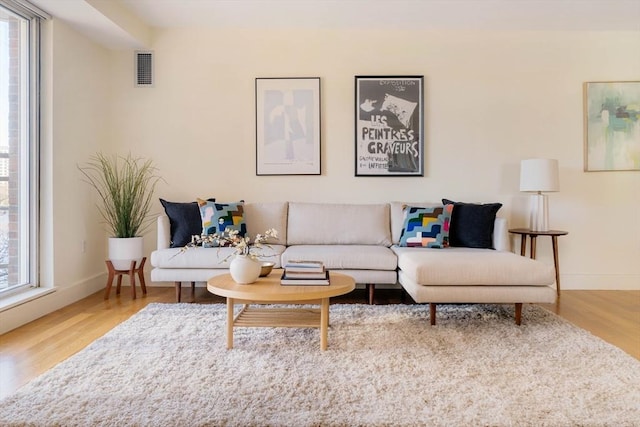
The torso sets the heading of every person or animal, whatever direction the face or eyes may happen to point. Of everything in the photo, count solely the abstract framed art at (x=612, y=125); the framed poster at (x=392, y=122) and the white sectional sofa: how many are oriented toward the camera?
3

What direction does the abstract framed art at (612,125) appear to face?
toward the camera

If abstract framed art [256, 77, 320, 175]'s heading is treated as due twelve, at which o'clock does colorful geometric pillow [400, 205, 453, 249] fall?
The colorful geometric pillow is roughly at 10 o'clock from the abstract framed art.

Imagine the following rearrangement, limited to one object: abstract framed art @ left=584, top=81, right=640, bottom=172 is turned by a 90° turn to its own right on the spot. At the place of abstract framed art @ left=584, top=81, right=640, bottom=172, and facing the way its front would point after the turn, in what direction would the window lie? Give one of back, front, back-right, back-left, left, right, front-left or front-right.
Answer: front-left

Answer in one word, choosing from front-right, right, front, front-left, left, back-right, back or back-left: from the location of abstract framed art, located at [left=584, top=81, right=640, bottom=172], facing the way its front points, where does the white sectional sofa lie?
front-right

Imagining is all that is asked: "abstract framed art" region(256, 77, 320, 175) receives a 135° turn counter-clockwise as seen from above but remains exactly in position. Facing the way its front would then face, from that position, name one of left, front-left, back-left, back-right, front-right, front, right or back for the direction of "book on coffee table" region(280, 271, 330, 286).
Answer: back-right

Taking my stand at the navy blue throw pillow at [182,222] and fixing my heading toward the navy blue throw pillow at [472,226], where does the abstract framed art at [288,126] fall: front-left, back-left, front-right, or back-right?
front-left

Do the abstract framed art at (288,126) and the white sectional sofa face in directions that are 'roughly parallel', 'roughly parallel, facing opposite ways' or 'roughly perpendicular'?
roughly parallel

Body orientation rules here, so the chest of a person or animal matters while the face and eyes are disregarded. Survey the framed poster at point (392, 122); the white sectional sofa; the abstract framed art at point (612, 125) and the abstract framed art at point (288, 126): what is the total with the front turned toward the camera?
4

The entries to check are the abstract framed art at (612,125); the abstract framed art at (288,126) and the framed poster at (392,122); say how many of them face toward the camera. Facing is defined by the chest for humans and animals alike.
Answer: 3

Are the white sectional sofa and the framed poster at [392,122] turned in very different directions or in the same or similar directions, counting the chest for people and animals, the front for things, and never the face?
same or similar directions

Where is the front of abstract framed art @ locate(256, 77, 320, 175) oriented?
toward the camera

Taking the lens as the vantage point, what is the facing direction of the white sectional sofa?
facing the viewer

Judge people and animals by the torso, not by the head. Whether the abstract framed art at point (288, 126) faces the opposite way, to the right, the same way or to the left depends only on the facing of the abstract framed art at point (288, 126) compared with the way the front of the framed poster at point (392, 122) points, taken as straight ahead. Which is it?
the same way

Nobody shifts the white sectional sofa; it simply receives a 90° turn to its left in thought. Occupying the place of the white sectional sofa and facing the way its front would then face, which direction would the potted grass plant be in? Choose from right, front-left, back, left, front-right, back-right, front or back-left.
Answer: back

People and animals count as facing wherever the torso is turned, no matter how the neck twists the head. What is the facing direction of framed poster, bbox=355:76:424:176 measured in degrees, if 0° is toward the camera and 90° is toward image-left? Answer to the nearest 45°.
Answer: approximately 0°
